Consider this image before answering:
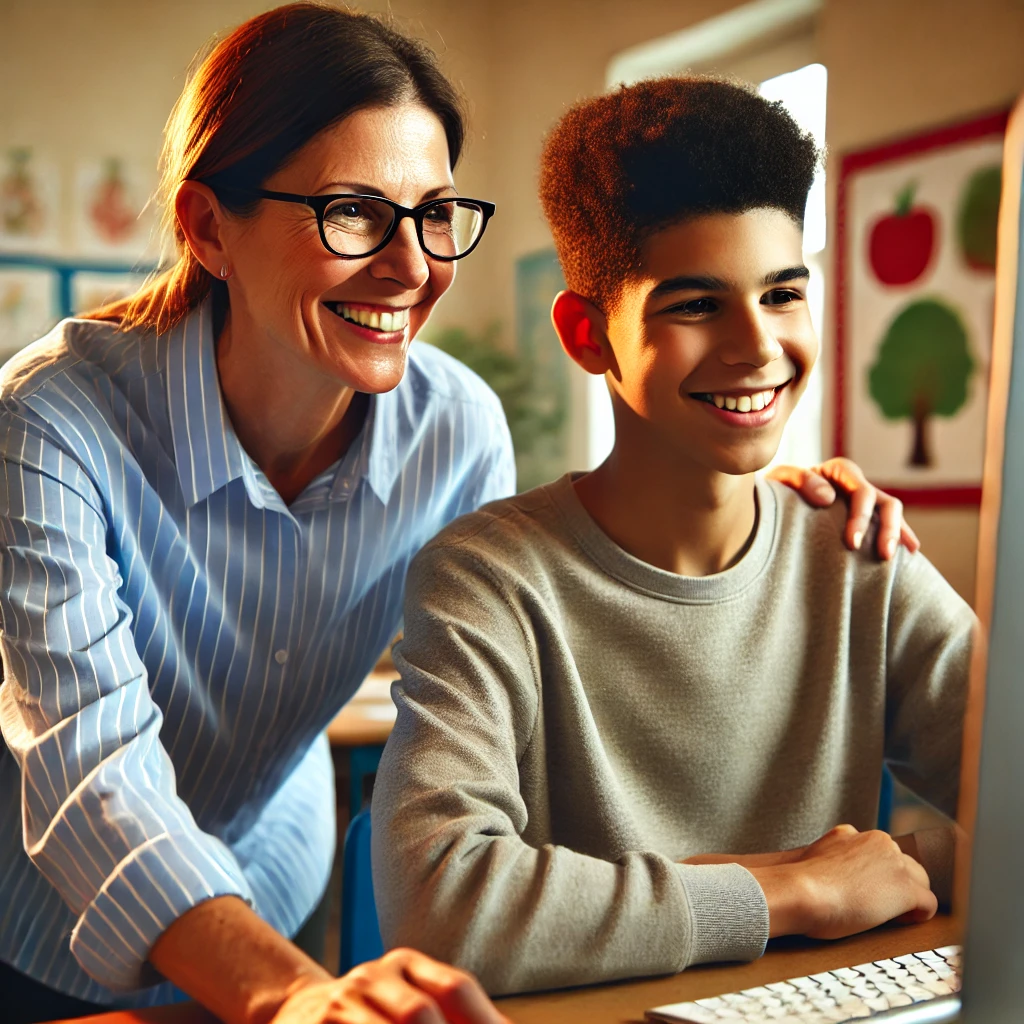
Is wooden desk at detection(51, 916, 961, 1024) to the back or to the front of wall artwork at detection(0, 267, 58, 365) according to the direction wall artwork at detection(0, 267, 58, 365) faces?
to the front

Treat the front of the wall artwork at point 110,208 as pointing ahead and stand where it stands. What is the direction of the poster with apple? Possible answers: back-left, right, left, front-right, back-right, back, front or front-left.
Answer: front-left

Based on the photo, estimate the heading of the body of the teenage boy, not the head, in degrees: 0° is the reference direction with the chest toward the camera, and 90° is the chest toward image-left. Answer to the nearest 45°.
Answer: approximately 315°

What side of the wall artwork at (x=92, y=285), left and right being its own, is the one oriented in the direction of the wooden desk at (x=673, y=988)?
front

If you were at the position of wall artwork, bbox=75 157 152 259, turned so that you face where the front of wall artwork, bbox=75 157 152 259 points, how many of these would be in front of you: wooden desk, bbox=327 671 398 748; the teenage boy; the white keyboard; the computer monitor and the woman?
5

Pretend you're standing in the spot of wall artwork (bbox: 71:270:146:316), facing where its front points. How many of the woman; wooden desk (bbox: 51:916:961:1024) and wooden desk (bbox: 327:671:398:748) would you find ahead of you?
3

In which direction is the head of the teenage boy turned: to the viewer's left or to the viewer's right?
to the viewer's right
